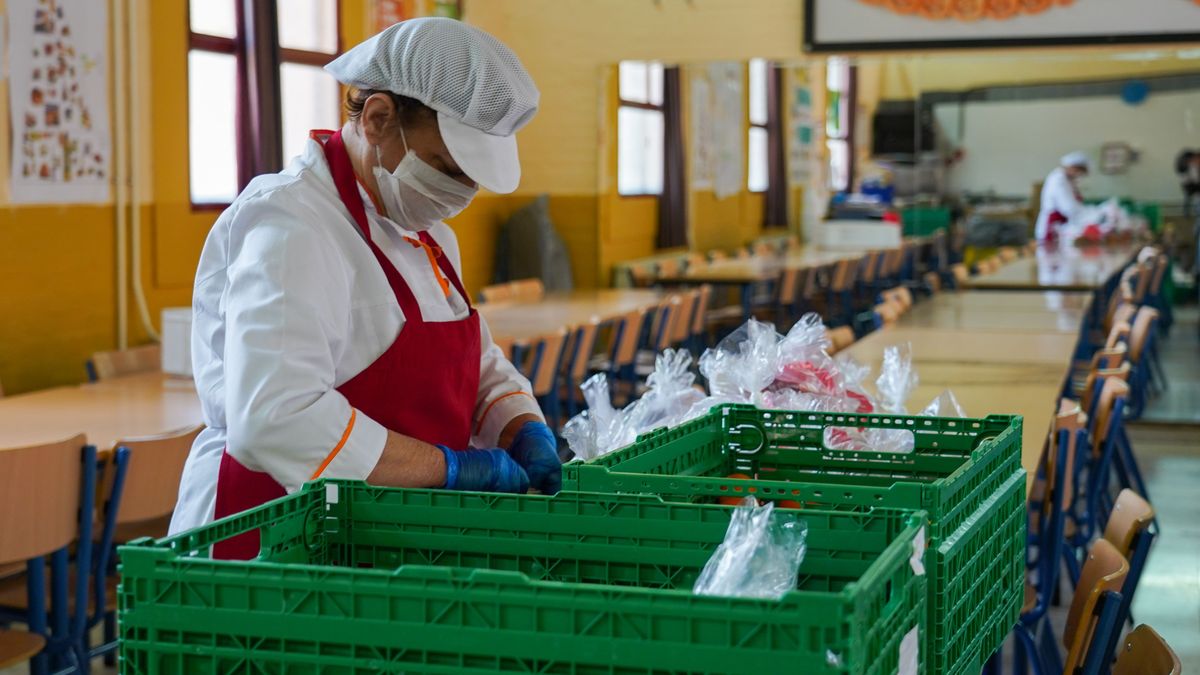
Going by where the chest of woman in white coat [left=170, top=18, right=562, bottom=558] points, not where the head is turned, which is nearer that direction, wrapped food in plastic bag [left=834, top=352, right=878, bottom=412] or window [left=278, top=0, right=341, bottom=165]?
the wrapped food in plastic bag

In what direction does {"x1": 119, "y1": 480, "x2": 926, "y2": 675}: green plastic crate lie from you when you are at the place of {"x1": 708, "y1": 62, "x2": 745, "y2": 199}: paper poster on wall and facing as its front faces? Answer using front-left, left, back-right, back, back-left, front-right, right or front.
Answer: front-right

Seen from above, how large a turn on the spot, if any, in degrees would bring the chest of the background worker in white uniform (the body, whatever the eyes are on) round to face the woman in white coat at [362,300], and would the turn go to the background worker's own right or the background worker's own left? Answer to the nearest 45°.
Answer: approximately 90° to the background worker's own right

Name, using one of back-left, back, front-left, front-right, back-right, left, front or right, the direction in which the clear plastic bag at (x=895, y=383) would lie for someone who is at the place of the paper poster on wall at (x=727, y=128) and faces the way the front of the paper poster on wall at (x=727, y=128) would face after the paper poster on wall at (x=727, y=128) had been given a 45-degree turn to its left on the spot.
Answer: right

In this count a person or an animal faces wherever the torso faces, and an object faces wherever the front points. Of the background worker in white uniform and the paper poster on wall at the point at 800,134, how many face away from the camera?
0

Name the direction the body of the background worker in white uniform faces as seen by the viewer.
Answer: to the viewer's right

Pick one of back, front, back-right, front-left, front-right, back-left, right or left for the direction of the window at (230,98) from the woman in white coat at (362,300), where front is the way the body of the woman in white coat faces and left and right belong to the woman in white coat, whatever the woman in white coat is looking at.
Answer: back-left

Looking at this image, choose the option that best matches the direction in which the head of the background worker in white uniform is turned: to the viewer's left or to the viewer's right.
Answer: to the viewer's right

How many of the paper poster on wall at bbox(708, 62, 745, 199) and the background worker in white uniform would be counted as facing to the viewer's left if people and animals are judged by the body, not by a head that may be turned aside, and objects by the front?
0

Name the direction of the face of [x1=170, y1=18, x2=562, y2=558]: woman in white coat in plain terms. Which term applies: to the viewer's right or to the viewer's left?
to the viewer's right

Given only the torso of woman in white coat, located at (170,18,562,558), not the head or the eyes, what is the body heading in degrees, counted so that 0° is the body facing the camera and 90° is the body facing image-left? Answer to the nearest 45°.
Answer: approximately 315°
